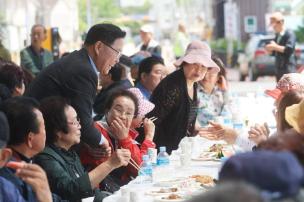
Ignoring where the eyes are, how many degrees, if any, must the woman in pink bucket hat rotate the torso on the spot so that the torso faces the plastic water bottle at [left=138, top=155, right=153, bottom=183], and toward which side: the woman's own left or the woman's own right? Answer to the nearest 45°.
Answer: approximately 45° to the woman's own right

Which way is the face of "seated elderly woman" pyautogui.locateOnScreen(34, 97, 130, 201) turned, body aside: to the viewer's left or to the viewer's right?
to the viewer's right

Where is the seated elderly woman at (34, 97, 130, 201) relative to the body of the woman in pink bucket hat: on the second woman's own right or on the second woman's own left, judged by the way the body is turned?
on the second woman's own right

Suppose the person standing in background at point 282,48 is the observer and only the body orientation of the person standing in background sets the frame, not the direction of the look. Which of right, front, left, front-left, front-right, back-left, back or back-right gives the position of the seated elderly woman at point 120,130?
front-left

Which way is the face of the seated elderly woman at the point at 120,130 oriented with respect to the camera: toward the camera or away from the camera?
toward the camera

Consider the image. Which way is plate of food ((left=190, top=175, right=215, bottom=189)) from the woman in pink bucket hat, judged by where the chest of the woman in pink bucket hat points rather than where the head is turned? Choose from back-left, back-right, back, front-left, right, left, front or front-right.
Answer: front-right

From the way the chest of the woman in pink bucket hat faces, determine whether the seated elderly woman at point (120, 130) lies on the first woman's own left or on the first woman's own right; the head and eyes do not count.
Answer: on the first woman's own right

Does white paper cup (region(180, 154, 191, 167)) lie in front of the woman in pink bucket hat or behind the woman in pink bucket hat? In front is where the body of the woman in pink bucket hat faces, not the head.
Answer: in front

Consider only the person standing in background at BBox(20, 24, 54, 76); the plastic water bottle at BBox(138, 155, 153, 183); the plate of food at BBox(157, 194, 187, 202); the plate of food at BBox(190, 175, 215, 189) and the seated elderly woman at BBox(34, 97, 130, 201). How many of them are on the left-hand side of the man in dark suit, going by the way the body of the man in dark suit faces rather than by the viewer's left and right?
1

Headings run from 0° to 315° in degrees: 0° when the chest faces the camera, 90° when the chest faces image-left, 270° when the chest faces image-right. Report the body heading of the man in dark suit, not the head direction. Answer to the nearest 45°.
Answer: approximately 270°

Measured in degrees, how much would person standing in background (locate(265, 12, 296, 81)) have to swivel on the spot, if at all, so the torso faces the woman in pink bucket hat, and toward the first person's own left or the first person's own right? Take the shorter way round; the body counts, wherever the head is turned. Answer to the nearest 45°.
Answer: approximately 45° to the first person's own left

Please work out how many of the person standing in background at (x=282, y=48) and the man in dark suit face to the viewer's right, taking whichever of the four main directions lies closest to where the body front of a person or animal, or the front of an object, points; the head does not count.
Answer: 1

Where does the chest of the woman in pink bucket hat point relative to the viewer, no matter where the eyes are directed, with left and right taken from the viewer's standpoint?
facing the viewer and to the right of the viewer

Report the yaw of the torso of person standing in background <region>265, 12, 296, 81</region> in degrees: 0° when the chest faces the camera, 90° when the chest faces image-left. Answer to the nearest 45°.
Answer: approximately 45°

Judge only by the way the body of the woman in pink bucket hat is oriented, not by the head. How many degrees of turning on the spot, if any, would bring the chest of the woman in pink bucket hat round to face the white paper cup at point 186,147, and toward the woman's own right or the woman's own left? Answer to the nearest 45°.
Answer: approximately 45° to the woman's own right

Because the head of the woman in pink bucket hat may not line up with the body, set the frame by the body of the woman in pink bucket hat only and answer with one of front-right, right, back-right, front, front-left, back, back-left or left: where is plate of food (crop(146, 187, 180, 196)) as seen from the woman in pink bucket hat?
front-right
